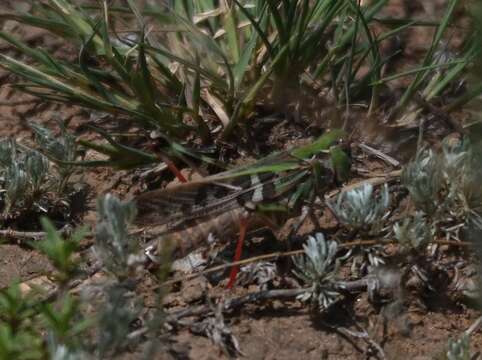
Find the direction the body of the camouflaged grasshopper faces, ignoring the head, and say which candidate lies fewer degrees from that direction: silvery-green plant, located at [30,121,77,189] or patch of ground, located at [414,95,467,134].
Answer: the patch of ground

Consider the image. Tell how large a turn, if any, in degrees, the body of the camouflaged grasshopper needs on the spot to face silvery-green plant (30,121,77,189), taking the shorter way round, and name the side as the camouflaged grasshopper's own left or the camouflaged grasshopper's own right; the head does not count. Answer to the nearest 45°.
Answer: approximately 135° to the camouflaged grasshopper's own left

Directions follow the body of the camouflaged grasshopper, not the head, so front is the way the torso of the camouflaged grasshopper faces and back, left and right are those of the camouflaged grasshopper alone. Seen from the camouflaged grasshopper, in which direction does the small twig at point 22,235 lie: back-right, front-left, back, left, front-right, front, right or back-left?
back

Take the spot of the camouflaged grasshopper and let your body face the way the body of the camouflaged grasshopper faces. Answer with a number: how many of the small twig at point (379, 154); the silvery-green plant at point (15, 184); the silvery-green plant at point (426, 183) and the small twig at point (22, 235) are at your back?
2

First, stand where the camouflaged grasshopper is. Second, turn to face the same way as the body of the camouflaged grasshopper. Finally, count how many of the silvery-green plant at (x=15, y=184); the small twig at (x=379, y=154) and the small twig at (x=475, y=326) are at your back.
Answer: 1

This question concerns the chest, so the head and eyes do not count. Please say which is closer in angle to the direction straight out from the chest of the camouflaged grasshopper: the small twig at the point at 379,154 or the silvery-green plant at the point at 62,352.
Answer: the small twig

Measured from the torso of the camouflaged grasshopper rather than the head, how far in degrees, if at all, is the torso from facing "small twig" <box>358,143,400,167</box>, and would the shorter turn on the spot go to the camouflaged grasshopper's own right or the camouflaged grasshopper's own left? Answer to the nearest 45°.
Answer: approximately 45° to the camouflaged grasshopper's own left

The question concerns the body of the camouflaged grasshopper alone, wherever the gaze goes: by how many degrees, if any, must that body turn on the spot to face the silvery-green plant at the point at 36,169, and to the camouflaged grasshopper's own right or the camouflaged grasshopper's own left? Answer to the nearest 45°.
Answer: approximately 180°

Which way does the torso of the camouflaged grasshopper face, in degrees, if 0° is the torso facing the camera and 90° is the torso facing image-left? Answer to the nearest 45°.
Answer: approximately 270°

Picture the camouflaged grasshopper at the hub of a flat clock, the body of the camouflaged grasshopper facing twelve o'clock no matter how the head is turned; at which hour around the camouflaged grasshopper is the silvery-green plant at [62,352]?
The silvery-green plant is roughly at 4 o'clock from the camouflaged grasshopper.

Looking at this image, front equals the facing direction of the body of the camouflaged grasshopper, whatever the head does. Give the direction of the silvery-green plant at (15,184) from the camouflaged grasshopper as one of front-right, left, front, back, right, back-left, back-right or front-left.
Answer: back

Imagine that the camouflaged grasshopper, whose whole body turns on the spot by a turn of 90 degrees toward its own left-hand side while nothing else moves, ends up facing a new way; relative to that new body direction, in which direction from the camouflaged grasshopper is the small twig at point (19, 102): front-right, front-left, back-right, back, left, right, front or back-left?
front-left
